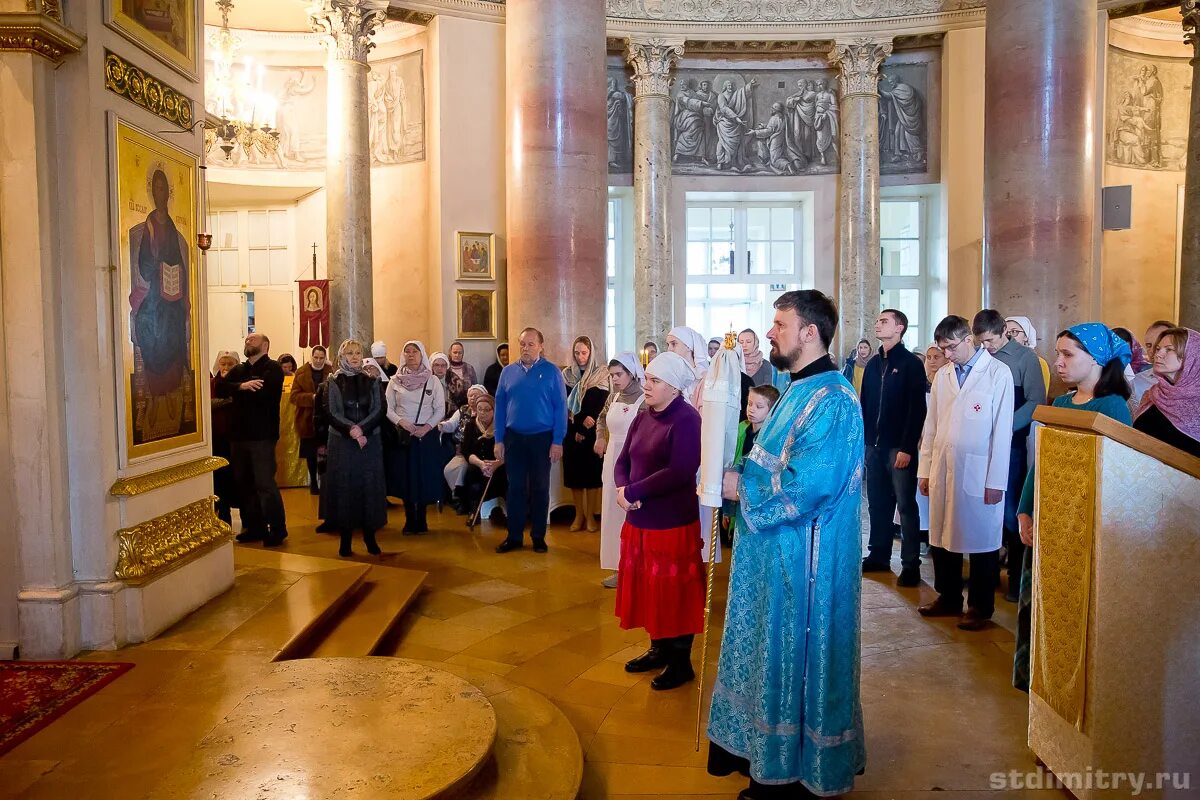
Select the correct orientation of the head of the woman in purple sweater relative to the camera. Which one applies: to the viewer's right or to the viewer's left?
to the viewer's left

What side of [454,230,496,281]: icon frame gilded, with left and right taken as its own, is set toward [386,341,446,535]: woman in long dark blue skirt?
front

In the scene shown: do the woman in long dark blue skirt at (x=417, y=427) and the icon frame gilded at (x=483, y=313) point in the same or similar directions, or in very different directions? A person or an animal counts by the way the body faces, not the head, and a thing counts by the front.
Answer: same or similar directions

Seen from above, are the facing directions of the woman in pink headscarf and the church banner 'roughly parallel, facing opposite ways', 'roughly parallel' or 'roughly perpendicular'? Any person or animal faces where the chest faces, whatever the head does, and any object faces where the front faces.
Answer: roughly perpendicular

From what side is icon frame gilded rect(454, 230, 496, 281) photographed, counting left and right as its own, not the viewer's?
front

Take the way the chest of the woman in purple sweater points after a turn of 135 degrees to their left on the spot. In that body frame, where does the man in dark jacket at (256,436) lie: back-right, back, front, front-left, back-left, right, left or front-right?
back-left

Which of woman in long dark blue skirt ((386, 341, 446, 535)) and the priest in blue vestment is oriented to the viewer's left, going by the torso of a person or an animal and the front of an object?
the priest in blue vestment

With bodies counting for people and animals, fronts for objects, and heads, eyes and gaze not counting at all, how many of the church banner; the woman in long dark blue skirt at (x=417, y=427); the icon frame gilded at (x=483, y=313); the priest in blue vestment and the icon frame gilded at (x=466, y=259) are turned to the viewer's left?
1

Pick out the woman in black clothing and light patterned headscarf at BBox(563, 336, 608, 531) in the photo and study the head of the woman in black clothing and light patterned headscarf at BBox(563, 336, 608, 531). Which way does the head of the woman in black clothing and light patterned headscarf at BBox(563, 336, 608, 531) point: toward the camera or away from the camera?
toward the camera

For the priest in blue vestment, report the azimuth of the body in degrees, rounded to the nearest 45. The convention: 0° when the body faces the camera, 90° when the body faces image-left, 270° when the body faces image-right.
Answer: approximately 90°

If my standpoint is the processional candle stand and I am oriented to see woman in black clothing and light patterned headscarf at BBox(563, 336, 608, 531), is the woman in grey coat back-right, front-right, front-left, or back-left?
front-left

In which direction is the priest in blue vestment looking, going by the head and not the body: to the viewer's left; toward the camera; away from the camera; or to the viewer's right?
to the viewer's left

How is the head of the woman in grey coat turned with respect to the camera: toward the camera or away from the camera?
toward the camera
